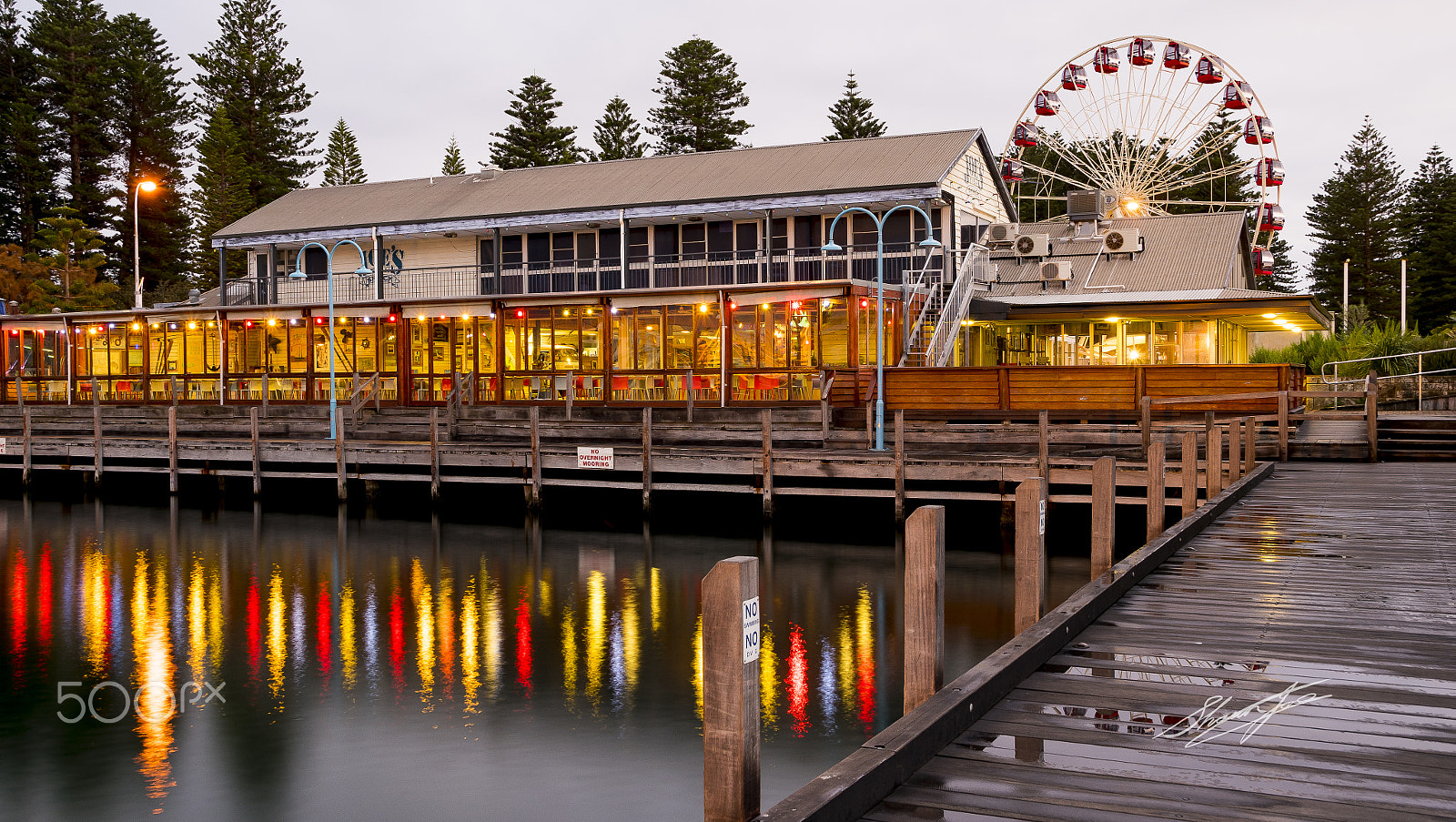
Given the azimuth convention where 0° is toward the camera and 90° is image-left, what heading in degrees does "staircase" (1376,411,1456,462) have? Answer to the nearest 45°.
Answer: approximately 0°

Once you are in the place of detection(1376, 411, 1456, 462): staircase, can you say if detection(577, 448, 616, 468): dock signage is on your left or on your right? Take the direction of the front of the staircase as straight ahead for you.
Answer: on your right

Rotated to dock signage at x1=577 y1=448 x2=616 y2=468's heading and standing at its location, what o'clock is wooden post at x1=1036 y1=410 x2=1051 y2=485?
The wooden post is roughly at 10 o'clock from the dock signage.

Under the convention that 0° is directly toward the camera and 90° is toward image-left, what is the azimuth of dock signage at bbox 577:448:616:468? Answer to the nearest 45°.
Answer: approximately 0°

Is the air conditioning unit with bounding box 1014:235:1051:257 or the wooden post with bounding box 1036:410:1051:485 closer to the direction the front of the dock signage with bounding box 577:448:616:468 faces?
the wooden post

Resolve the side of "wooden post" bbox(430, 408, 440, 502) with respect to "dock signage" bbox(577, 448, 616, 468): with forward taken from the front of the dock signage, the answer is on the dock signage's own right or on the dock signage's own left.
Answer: on the dock signage's own right

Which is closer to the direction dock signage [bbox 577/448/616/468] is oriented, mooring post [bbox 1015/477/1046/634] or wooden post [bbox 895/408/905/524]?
the mooring post

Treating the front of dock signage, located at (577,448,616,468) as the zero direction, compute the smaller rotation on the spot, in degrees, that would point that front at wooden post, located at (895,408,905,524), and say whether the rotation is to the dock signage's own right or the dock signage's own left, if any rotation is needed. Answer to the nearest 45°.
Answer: approximately 45° to the dock signage's own left

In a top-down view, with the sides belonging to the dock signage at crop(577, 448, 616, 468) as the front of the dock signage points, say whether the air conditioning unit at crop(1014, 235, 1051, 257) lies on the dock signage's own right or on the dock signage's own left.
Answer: on the dock signage's own left

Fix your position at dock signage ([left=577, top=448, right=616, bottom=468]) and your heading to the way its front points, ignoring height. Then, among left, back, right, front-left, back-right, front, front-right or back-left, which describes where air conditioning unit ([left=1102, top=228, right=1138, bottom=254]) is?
back-left

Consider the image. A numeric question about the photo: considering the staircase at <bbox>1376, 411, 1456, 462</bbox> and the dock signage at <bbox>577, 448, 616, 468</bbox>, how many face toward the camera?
2

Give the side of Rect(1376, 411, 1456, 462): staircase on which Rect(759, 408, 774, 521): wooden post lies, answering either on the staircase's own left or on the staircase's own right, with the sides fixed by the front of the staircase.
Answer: on the staircase's own right

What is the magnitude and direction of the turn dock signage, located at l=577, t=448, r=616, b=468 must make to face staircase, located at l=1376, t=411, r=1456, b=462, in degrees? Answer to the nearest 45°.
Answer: approximately 90° to its left
